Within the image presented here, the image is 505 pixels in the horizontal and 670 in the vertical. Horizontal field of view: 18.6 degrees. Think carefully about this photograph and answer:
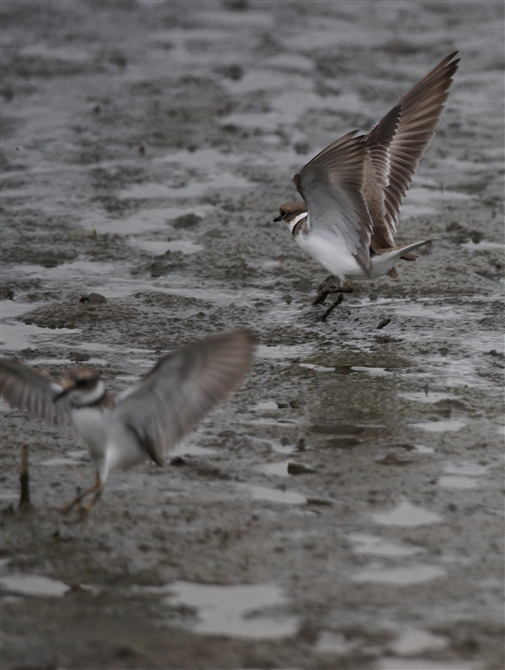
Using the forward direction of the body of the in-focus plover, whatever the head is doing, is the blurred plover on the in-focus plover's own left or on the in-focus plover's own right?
on the in-focus plover's own left

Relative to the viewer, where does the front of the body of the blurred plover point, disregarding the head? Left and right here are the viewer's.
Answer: facing the viewer and to the left of the viewer

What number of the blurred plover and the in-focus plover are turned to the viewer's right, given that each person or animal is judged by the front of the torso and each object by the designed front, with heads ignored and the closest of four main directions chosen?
0

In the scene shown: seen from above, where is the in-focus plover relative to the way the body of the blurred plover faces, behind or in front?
behind

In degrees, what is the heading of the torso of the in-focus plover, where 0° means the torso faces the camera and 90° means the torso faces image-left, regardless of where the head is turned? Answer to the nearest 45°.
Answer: approximately 90°
